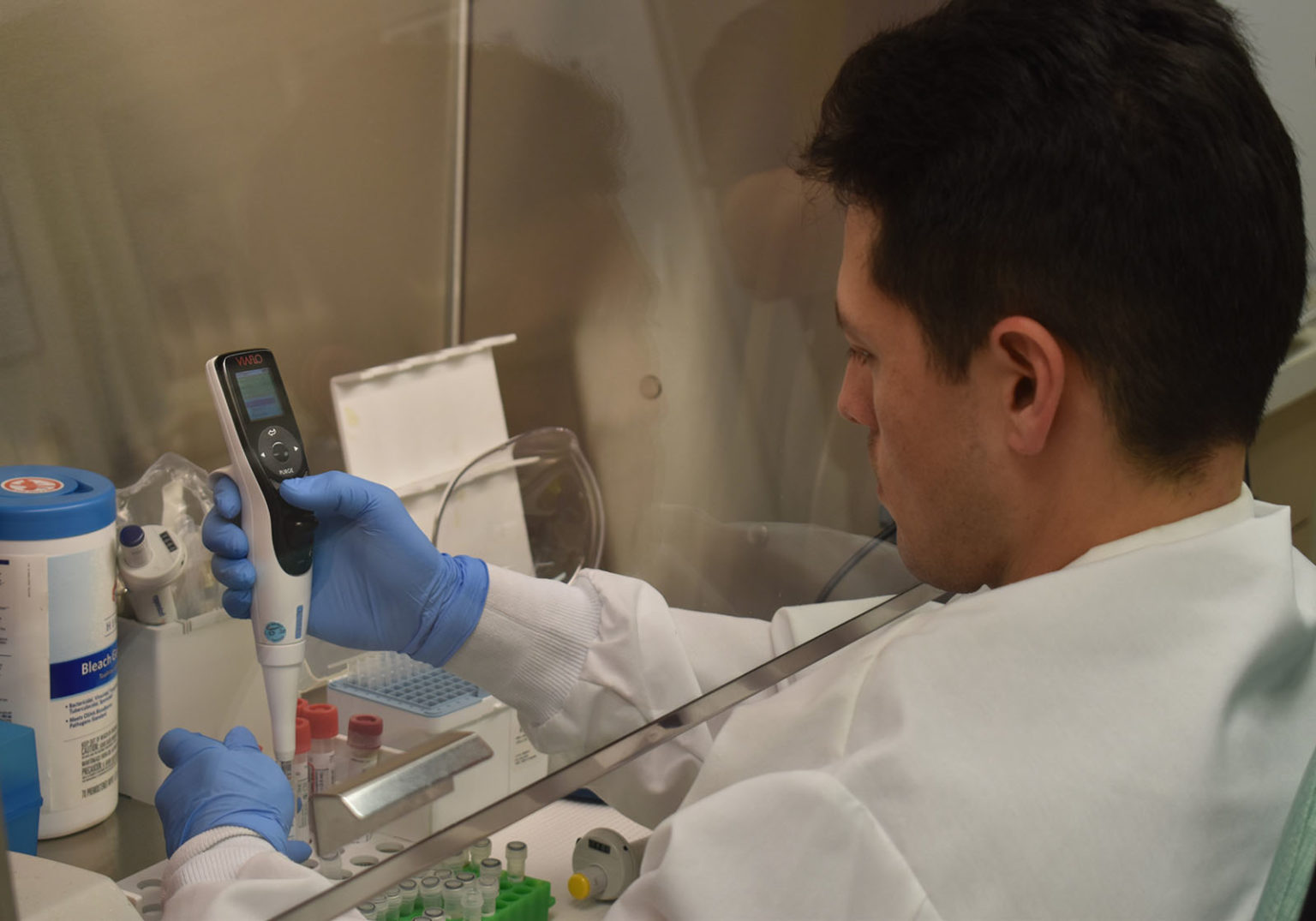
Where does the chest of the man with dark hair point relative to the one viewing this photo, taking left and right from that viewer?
facing away from the viewer and to the left of the viewer

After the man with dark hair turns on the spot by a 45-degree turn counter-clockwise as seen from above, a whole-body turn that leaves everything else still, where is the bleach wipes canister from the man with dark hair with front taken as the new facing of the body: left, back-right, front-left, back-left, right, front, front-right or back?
front

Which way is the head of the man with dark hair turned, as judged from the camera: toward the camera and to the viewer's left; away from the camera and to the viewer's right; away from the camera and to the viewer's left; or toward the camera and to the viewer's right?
away from the camera and to the viewer's left
